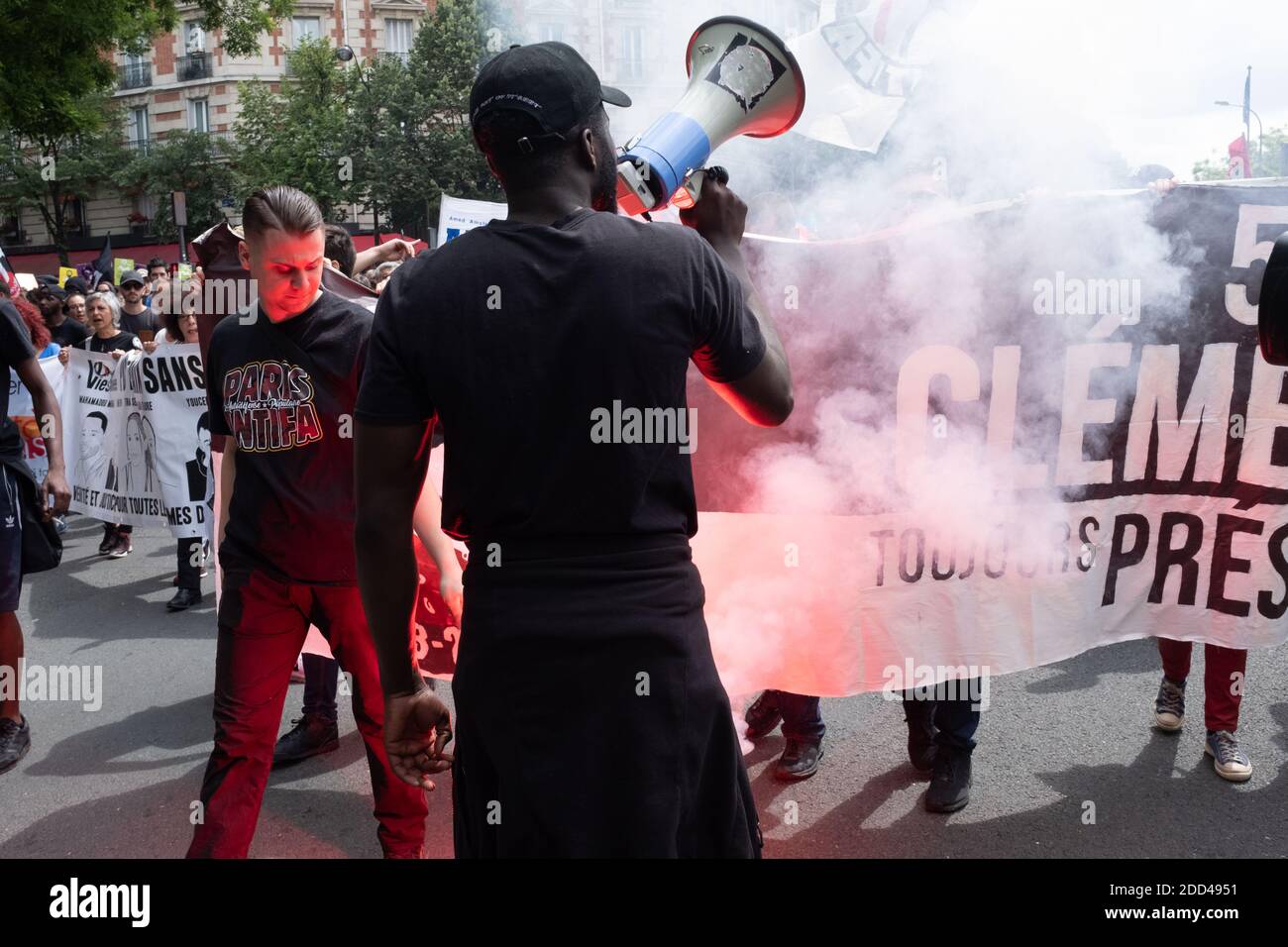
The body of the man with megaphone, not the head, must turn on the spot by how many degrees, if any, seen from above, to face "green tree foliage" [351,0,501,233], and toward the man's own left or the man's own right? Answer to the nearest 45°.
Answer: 0° — they already face it

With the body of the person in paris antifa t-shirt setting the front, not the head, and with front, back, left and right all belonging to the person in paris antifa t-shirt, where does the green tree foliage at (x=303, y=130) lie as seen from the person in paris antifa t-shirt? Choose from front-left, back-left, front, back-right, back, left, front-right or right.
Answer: back

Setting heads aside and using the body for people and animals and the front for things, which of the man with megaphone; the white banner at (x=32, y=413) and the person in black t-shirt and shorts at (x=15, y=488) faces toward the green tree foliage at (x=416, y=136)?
the man with megaphone

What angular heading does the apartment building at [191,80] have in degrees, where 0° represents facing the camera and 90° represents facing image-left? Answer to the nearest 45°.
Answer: approximately 0°

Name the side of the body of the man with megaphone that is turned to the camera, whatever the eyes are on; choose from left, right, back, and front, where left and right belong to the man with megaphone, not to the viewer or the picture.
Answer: back

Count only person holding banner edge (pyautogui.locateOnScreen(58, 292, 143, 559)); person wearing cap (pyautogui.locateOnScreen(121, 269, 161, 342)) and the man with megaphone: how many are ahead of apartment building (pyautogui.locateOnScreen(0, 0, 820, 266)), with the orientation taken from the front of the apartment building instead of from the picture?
3

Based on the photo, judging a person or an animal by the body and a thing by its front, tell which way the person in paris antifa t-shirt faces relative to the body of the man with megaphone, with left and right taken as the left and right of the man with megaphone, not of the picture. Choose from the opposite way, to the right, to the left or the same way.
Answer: the opposite way

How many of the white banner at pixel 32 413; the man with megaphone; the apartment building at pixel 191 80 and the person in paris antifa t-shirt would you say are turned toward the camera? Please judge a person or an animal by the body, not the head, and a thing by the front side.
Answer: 3

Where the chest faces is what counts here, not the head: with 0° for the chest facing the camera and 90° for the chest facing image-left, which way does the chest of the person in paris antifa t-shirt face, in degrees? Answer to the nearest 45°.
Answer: approximately 0°
